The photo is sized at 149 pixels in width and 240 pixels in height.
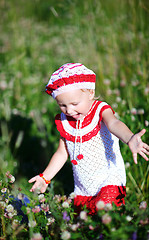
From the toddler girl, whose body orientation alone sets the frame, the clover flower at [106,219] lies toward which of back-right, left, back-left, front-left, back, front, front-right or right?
front-left

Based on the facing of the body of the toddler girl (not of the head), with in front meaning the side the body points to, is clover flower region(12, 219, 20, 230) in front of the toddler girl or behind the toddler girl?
in front

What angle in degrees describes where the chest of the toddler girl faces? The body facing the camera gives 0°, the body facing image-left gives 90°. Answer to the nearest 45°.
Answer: approximately 45°

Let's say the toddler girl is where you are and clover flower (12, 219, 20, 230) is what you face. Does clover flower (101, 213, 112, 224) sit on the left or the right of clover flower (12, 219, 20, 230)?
left

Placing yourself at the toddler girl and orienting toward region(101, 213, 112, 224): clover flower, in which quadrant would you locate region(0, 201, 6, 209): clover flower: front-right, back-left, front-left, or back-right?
front-right

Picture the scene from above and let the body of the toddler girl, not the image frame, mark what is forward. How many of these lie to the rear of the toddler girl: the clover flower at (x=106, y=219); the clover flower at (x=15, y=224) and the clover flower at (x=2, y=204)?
0

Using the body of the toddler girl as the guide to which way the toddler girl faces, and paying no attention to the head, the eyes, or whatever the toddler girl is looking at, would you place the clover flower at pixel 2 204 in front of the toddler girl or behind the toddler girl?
in front

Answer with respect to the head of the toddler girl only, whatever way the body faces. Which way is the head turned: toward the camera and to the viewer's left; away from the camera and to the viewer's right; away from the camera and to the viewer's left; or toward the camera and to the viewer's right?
toward the camera and to the viewer's left
